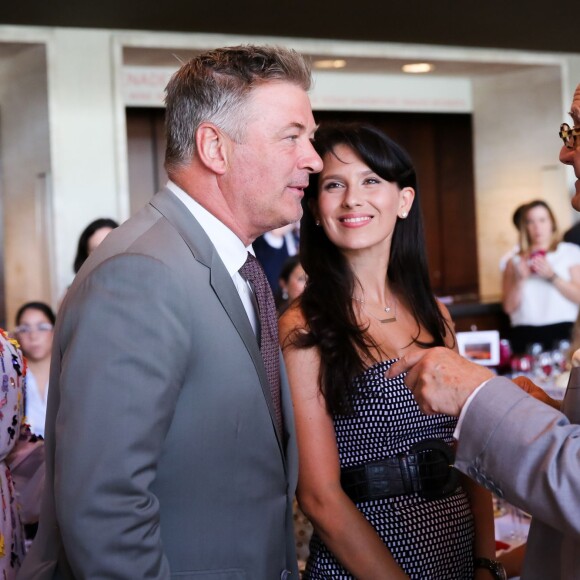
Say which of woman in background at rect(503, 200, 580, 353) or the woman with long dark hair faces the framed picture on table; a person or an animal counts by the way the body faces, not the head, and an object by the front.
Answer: the woman in background

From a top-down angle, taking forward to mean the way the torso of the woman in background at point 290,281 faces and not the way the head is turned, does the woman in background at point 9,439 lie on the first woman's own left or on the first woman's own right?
on the first woman's own right

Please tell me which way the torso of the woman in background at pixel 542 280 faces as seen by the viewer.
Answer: toward the camera

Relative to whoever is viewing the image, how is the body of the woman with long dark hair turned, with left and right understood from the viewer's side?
facing the viewer and to the right of the viewer

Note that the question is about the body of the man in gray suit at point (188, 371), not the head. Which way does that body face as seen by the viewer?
to the viewer's right

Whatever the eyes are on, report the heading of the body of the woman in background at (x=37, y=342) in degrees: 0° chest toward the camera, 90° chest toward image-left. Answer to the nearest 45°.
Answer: approximately 0°

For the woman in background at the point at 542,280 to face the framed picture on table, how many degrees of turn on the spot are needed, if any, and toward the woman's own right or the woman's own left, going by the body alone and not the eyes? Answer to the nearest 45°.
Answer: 0° — they already face it

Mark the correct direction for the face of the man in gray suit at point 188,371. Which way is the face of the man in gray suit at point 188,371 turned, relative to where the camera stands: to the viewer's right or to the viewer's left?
to the viewer's right

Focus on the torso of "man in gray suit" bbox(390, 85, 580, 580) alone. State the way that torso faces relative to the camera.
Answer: to the viewer's left

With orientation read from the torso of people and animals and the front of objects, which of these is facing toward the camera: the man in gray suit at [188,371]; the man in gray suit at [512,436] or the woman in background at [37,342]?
the woman in background

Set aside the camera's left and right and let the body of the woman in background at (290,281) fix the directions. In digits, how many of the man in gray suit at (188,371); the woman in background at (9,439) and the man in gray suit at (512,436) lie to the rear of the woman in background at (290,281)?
0

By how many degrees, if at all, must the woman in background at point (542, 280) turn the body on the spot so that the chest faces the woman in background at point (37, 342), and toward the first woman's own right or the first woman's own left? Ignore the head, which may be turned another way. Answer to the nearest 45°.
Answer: approximately 45° to the first woman's own right

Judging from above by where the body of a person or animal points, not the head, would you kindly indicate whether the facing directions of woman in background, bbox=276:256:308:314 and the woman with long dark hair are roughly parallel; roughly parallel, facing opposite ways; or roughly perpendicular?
roughly parallel

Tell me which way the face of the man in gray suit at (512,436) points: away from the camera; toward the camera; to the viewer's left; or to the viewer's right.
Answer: to the viewer's left

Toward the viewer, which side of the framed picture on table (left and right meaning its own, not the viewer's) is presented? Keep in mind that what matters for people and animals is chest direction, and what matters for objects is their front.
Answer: front

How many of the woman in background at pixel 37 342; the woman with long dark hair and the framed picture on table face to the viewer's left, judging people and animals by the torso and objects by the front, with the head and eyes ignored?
0

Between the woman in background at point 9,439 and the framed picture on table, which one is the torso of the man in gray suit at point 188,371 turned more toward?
the framed picture on table

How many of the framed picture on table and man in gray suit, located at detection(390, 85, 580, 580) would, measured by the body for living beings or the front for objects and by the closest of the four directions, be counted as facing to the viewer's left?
1
